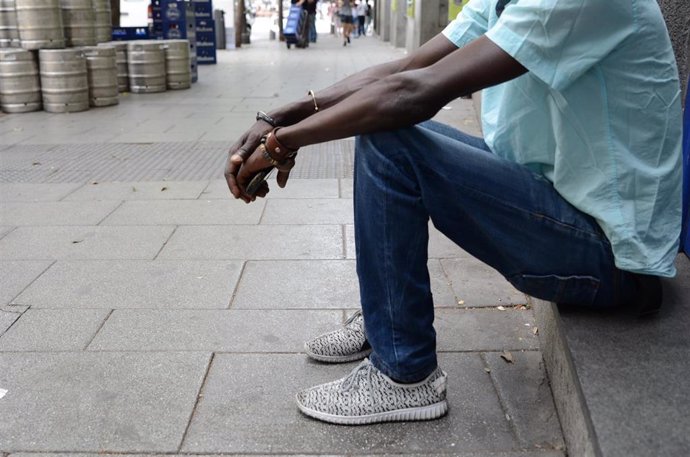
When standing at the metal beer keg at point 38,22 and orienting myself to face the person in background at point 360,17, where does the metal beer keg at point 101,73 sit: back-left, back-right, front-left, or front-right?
front-right

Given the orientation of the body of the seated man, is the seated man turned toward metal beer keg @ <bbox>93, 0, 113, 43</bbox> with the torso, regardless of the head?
no

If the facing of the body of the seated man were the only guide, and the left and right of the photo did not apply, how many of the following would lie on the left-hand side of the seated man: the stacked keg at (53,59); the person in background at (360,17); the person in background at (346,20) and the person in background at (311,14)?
0

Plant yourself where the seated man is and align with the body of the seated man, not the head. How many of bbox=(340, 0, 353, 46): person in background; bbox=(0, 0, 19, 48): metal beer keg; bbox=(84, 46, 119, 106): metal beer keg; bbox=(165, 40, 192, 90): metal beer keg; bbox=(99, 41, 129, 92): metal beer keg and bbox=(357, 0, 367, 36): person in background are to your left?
0

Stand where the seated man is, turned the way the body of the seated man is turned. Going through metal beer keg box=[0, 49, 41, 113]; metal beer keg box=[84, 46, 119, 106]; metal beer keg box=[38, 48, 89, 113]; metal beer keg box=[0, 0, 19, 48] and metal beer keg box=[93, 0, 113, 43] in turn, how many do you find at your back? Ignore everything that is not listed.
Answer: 0

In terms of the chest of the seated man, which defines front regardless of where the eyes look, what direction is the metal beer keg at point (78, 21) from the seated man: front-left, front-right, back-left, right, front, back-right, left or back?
front-right

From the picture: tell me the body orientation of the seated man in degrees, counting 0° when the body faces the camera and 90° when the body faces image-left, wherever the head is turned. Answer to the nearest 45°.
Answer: approximately 90°

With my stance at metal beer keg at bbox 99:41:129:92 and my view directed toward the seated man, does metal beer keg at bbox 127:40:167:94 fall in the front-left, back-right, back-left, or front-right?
front-left

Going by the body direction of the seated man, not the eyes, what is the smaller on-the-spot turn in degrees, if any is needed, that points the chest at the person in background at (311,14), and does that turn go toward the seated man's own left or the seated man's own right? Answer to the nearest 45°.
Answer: approximately 90° to the seated man's own right

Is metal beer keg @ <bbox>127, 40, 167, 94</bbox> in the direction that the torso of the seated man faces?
no

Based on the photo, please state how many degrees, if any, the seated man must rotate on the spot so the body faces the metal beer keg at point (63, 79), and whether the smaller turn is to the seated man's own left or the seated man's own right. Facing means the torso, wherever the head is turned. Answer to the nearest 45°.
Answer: approximately 45° to the seated man's own right

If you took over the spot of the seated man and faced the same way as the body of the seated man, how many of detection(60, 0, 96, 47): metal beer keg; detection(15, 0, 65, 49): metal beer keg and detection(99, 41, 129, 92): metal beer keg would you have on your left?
0

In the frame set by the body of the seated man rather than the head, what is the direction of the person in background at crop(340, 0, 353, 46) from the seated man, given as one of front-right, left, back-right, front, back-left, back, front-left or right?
right

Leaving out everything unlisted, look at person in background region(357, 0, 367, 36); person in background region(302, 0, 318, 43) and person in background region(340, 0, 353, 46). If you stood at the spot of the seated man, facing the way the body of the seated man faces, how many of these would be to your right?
3

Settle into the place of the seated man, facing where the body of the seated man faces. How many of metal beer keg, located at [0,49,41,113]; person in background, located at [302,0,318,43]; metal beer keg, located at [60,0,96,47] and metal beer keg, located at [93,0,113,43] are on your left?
0

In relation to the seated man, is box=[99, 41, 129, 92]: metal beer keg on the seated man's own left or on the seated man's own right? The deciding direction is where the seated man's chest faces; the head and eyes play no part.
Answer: on the seated man's own right

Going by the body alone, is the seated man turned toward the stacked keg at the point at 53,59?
no
